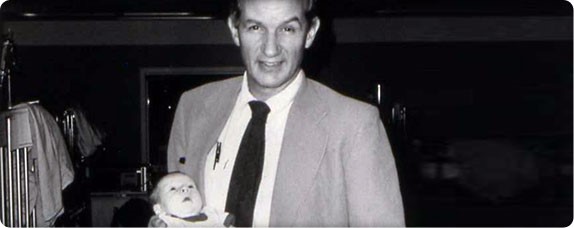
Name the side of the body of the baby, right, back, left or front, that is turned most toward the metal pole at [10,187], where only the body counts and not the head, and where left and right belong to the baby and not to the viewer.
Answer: back

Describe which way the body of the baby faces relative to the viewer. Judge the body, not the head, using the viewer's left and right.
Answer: facing the viewer and to the right of the viewer
